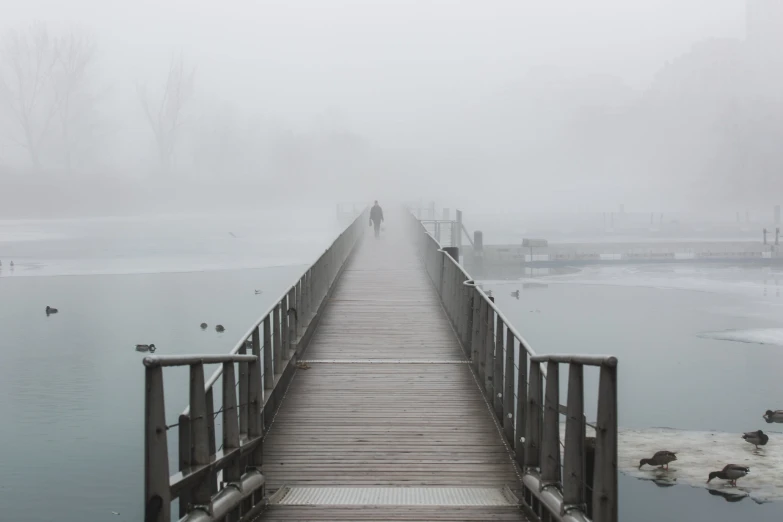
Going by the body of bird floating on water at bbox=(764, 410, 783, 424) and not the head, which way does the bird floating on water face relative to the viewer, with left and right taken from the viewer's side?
facing to the left of the viewer
